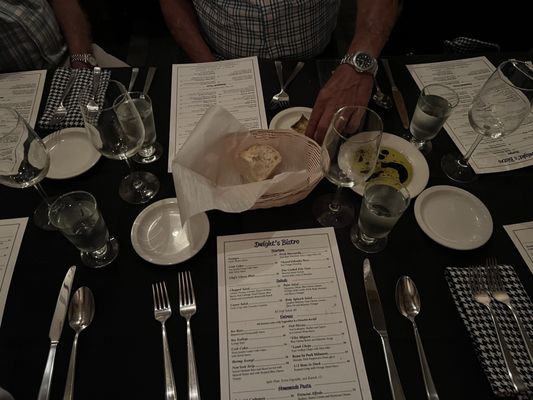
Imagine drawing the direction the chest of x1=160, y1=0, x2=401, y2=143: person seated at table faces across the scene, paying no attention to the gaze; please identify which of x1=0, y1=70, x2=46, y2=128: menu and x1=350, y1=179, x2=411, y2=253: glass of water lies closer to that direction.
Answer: the glass of water

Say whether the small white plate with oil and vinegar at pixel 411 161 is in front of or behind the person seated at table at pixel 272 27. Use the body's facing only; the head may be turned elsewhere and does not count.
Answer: in front

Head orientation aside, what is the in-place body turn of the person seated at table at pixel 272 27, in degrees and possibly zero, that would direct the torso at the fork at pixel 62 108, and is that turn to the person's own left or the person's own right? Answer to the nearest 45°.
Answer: approximately 45° to the person's own right

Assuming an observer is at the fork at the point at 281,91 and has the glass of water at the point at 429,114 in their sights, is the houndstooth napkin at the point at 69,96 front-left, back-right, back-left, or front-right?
back-right

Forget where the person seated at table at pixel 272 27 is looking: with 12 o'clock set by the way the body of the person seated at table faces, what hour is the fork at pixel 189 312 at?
The fork is roughly at 12 o'clock from the person seated at table.

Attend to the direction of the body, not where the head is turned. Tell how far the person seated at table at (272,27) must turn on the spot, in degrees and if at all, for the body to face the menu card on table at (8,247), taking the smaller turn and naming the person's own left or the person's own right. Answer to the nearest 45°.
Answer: approximately 45° to the person's own right

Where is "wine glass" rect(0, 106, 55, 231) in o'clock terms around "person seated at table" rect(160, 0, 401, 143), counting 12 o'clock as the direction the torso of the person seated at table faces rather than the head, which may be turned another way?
The wine glass is roughly at 1 o'clock from the person seated at table.

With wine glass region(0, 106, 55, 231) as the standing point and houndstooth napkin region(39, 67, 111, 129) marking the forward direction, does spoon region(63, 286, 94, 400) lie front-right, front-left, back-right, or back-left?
back-right

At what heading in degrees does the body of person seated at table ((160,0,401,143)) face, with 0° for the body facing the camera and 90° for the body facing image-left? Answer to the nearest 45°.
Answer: approximately 0°

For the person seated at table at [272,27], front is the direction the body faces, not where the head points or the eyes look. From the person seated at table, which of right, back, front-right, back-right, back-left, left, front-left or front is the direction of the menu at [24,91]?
front-right

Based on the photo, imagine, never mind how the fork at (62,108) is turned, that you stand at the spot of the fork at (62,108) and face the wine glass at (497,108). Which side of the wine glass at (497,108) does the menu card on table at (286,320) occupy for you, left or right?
right
